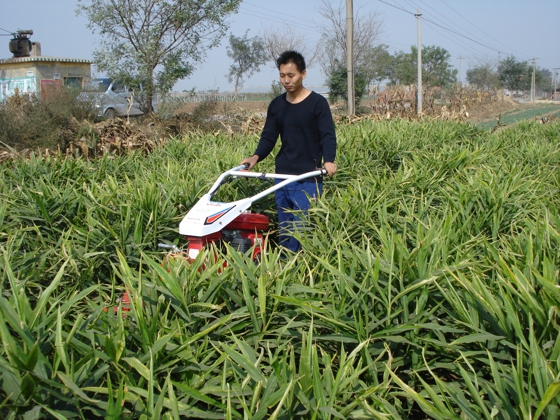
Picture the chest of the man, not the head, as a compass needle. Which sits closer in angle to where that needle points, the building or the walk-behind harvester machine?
the walk-behind harvester machine

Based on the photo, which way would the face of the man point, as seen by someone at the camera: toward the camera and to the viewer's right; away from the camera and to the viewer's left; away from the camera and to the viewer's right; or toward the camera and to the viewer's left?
toward the camera and to the viewer's left

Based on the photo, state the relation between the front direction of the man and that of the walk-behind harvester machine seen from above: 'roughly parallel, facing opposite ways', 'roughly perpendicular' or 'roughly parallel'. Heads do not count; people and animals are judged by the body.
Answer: roughly parallel

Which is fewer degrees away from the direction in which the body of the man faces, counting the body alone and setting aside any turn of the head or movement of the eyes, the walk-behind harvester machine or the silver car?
the walk-behind harvester machine

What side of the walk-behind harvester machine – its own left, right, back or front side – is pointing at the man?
back

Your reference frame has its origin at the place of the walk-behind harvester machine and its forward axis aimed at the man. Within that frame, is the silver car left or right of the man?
left

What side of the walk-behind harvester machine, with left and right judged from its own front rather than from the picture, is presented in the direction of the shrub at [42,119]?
right

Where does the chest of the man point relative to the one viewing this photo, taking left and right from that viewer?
facing the viewer and to the left of the viewer

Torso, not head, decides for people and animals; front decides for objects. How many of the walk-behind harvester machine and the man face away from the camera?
0
